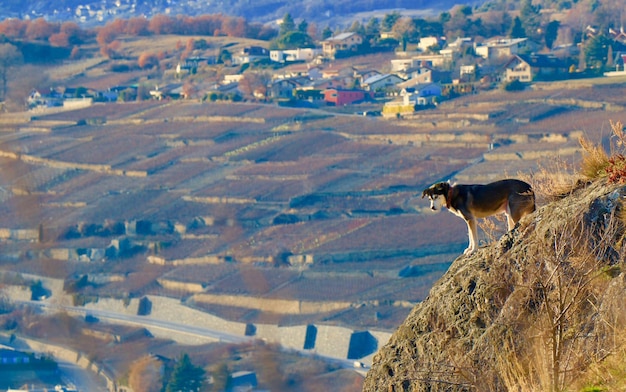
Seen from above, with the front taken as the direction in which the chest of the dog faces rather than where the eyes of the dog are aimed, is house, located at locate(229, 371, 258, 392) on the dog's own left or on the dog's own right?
on the dog's own right

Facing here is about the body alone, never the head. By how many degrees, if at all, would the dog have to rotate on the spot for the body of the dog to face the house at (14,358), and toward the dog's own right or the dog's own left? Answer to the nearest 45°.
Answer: approximately 45° to the dog's own right

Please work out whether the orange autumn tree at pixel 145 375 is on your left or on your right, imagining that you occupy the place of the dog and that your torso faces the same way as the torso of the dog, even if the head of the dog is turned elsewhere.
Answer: on your right

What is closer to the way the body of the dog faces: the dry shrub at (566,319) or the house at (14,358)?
the house

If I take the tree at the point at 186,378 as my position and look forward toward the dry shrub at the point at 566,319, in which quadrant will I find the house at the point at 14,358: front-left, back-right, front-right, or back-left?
back-right

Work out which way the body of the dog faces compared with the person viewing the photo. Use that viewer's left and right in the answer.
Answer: facing to the left of the viewer

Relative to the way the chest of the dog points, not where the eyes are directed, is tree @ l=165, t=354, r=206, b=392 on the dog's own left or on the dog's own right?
on the dog's own right
